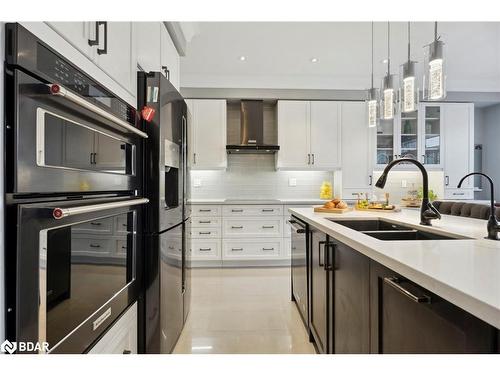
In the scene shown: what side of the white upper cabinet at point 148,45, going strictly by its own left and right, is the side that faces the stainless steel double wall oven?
right

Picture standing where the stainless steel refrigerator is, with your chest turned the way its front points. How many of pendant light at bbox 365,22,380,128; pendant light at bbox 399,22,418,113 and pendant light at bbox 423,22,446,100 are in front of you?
3

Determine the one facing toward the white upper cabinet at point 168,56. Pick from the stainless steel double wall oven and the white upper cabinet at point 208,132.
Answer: the white upper cabinet at point 208,132

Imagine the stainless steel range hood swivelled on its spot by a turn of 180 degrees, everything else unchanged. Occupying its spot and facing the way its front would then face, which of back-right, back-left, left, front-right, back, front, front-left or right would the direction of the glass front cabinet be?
right

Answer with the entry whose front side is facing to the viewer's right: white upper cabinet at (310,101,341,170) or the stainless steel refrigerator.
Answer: the stainless steel refrigerator

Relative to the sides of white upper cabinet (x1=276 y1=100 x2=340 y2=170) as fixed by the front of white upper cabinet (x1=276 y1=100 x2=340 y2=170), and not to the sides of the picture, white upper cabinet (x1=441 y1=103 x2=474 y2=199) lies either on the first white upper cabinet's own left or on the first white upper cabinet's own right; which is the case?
on the first white upper cabinet's own left

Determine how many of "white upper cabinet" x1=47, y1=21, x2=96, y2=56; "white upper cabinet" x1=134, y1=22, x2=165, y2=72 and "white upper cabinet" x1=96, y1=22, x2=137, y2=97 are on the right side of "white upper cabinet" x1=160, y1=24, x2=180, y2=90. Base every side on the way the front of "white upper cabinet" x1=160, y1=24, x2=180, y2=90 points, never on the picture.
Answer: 3

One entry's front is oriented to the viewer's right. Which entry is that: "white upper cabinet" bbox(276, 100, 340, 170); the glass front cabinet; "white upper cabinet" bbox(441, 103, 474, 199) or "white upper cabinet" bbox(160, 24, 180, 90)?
"white upper cabinet" bbox(160, 24, 180, 90)

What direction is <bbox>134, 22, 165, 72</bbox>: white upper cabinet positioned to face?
to the viewer's right

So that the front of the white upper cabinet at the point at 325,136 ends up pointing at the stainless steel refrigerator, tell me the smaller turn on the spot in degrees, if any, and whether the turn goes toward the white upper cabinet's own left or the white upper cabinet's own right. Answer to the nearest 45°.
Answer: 0° — it already faces it

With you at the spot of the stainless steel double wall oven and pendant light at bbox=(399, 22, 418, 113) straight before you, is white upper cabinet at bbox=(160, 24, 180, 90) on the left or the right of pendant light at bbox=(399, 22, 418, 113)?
left

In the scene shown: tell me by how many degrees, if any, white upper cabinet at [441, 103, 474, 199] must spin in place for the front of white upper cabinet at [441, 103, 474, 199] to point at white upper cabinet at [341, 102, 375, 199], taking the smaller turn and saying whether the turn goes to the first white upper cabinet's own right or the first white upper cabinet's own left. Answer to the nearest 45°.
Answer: approximately 45° to the first white upper cabinet's own right

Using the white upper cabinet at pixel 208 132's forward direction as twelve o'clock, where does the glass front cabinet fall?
The glass front cabinet is roughly at 9 o'clock from the white upper cabinet.

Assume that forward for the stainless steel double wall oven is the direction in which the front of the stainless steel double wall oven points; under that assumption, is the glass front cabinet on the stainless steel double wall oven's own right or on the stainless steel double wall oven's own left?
on the stainless steel double wall oven's own left

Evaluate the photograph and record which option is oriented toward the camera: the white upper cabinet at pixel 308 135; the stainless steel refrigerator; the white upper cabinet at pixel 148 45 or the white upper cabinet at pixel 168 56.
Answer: the white upper cabinet at pixel 308 135

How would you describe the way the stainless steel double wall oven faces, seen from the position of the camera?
facing the viewer and to the right of the viewer
